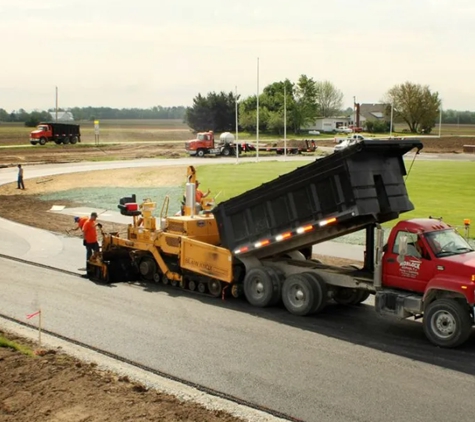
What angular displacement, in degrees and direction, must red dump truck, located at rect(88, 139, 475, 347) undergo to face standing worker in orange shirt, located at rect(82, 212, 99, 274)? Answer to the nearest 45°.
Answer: approximately 180°

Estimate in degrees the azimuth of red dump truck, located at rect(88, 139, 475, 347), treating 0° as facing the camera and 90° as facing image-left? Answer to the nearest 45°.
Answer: approximately 315°
